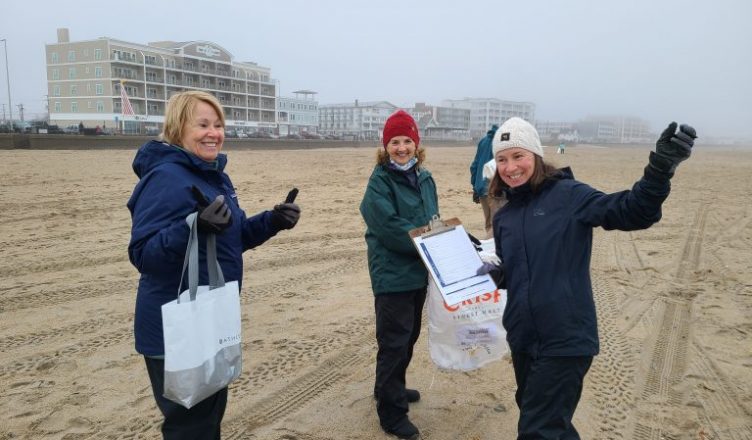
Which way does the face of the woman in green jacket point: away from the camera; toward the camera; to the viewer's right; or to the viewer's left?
toward the camera

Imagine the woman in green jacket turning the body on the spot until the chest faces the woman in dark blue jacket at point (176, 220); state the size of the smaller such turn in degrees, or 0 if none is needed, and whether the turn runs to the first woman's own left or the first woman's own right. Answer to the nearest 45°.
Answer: approximately 90° to the first woman's own right

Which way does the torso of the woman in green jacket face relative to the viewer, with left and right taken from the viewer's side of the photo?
facing the viewer and to the right of the viewer

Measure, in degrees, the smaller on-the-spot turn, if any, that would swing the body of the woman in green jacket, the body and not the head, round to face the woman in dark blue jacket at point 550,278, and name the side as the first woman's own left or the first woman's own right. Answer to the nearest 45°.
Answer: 0° — they already face them

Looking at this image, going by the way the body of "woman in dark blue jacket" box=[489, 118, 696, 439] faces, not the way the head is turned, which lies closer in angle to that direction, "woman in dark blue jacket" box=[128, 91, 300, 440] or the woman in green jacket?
the woman in dark blue jacket

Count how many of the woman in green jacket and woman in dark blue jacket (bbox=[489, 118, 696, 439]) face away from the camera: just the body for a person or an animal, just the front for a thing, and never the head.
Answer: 0

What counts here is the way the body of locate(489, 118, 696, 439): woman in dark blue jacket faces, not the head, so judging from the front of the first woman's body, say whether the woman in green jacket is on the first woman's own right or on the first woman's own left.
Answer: on the first woman's own right

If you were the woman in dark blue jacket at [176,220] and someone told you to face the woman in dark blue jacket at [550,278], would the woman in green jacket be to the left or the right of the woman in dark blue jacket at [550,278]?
left

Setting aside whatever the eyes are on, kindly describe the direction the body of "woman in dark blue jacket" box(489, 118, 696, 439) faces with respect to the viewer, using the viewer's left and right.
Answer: facing the viewer and to the left of the viewer

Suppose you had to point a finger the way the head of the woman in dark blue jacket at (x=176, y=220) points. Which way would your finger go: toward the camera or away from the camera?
toward the camera
